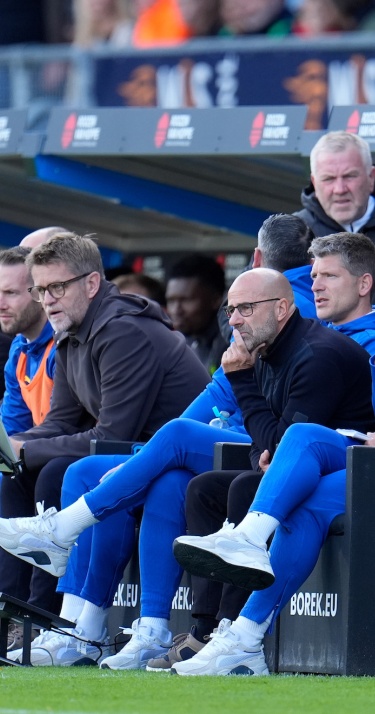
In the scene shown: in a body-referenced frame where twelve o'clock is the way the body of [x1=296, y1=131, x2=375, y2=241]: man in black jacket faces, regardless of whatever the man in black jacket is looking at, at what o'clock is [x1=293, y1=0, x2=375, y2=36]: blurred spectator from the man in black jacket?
The blurred spectator is roughly at 6 o'clock from the man in black jacket.

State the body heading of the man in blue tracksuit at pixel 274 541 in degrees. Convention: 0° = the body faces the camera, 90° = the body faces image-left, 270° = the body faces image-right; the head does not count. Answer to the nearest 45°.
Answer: approximately 45°

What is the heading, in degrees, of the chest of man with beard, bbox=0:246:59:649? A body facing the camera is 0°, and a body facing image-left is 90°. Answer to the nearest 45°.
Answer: approximately 45°

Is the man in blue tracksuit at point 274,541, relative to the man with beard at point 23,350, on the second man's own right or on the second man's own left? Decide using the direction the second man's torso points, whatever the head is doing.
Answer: on the second man's own left

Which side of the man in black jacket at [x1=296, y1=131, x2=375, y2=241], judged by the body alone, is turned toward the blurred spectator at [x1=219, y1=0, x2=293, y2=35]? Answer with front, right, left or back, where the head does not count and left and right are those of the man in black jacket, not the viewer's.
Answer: back
